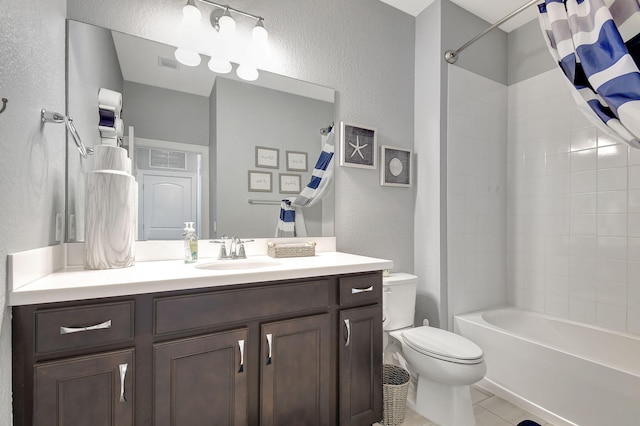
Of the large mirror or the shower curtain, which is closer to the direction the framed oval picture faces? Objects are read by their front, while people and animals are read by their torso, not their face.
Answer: the shower curtain

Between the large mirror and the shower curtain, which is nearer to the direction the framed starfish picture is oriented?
the shower curtain

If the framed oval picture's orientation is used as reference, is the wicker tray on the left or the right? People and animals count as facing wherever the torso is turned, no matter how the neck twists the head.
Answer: on its right

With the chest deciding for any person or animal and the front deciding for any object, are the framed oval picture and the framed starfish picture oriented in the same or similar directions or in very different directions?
same or similar directions

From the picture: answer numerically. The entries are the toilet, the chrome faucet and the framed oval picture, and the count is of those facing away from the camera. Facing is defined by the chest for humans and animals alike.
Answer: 0

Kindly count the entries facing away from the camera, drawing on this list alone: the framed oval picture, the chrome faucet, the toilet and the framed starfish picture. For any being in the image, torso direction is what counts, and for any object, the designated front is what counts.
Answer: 0

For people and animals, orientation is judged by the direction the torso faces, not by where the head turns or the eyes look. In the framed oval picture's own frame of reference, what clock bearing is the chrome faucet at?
The chrome faucet is roughly at 3 o'clock from the framed oval picture.

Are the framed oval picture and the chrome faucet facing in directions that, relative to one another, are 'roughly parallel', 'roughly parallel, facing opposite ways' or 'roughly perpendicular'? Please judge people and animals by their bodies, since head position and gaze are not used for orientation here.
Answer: roughly parallel

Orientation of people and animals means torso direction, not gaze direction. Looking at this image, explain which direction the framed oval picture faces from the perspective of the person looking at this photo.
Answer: facing the viewer and to the right of the viewer

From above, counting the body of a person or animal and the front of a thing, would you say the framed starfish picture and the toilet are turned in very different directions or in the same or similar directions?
same or similar directions

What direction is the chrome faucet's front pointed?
toward the camera

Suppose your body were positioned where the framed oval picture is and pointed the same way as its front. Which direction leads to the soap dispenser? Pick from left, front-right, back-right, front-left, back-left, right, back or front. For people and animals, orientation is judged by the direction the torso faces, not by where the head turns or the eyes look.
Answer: right

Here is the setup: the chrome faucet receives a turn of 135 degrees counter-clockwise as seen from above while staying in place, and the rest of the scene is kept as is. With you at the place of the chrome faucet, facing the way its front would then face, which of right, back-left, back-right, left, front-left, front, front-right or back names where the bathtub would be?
front-right

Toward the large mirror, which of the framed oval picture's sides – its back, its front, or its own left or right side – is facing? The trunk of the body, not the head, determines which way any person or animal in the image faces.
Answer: right
